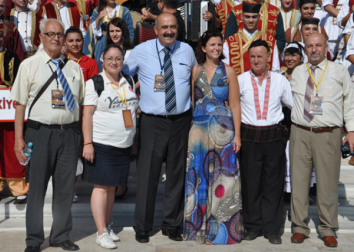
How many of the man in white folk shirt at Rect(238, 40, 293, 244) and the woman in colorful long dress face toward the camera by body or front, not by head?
2

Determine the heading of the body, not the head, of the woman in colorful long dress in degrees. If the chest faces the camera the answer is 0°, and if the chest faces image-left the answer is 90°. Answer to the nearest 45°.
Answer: approximately 0°

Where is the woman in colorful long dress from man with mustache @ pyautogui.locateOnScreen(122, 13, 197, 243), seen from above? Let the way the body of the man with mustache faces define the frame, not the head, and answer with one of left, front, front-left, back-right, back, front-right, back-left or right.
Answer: left

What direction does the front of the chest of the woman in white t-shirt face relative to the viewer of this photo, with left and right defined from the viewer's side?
facing the viewer and to the right of the viewer

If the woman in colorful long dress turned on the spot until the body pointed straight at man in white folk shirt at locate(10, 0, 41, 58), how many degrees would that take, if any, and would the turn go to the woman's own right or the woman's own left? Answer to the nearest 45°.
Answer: approximately 135° to the woman's own right

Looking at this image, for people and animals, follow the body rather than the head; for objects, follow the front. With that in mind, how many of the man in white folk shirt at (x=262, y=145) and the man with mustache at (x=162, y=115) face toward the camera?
2

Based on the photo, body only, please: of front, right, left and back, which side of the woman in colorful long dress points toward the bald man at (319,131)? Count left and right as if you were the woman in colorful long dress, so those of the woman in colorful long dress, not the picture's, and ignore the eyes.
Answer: left

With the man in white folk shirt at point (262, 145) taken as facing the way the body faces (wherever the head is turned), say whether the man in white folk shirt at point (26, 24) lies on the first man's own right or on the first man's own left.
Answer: on the first man's own right

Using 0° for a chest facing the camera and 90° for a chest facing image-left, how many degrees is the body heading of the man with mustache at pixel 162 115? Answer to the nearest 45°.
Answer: approximately 0°

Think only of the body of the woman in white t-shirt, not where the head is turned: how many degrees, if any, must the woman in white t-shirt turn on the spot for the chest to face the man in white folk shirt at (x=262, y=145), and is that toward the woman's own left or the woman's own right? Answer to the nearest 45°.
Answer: approximately 45° to the woman's own left
